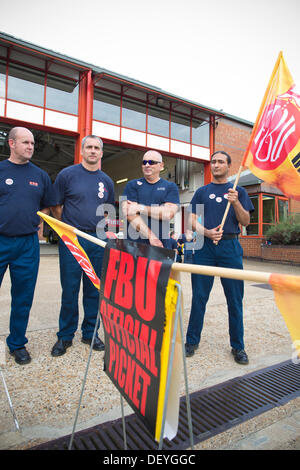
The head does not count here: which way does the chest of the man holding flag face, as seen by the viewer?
toward the camera

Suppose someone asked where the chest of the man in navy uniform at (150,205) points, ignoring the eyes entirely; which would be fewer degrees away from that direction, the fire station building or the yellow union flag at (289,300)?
the yellow union flag

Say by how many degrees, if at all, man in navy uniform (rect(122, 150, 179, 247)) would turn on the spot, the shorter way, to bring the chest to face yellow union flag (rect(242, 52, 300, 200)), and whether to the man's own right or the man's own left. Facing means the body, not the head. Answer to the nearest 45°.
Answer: approximately 45° to the man's own left

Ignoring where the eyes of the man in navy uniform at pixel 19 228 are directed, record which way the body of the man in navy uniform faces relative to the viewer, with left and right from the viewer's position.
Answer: facing the viewer

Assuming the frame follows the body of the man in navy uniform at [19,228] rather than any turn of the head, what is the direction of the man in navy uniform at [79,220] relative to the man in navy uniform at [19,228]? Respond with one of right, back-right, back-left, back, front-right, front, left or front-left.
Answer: left

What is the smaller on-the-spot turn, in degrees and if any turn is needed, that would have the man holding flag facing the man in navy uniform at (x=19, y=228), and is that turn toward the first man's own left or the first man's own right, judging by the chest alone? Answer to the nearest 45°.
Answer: approximately 90° to the first man's own right

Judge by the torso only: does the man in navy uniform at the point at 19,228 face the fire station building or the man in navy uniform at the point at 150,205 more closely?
the man in navy uniform

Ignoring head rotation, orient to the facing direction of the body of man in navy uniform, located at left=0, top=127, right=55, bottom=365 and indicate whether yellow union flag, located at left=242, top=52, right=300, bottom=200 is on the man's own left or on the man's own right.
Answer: on the man's own left

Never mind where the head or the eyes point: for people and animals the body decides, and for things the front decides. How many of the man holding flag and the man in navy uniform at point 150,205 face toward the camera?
2

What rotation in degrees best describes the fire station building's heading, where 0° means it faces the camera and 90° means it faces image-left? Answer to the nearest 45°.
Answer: approximately 315°

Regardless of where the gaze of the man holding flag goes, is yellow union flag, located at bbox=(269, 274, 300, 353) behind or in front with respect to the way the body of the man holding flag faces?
in front

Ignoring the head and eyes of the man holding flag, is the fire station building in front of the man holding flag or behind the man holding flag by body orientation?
behind

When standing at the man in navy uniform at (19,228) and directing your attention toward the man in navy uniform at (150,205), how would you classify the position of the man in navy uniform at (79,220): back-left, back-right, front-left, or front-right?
front-left
